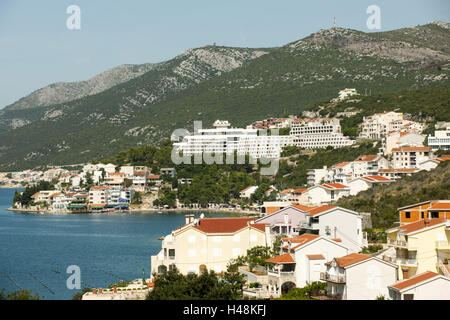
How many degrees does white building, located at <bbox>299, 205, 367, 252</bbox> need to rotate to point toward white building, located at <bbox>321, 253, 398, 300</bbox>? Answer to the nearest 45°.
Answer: approximately 90° to its left

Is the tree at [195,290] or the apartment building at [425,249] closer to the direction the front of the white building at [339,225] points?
the tree

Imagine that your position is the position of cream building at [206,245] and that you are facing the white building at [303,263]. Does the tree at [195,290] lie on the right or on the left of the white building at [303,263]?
right
